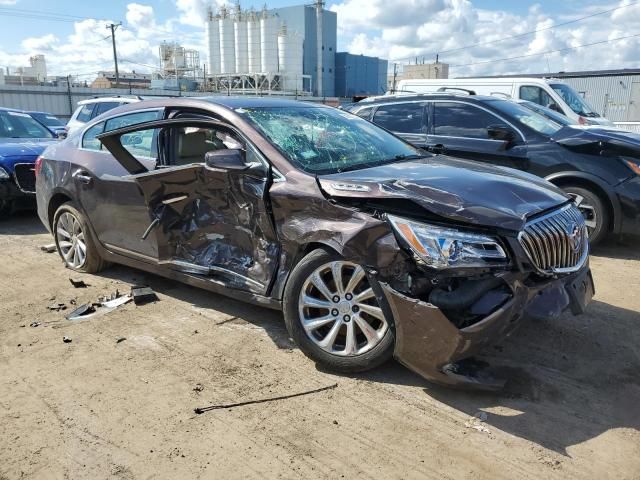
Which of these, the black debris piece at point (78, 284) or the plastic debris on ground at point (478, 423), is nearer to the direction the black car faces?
the plastic debris on ground

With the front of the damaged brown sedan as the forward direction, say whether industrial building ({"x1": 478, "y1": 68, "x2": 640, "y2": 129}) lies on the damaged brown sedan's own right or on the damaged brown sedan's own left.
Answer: on the damaged brown sedan's own left

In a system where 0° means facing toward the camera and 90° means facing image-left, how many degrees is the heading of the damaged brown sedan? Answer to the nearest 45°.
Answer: approximately 315°

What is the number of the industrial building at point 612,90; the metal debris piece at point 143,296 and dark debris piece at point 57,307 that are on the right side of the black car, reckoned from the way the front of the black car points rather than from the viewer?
2
